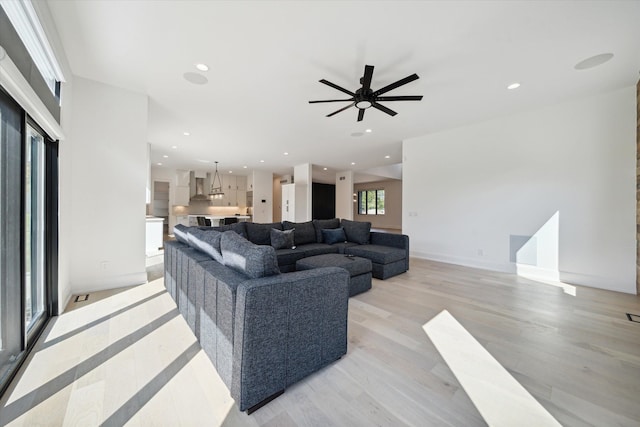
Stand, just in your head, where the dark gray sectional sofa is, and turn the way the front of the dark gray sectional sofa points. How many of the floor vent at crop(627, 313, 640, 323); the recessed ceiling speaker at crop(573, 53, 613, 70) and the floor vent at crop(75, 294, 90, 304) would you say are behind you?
1

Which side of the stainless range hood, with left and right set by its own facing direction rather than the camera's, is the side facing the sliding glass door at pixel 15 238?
front

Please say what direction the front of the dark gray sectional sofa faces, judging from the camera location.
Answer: facing the viewer and to the right of the viewer

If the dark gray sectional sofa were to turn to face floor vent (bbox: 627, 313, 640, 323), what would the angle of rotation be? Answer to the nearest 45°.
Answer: approximately 45° to its left

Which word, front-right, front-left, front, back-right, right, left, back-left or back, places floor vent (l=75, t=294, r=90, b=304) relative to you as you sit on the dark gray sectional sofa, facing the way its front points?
back

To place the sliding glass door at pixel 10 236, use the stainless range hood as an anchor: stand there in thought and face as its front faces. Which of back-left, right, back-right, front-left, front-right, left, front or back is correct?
front

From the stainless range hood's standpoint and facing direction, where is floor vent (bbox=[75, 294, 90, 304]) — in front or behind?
in front

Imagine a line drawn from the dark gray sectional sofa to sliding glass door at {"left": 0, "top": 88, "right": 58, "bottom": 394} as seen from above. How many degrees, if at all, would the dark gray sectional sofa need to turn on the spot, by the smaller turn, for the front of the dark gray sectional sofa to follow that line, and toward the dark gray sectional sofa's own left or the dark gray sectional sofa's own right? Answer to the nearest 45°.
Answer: approximately 135° to the dark gray sectional sofa's own right

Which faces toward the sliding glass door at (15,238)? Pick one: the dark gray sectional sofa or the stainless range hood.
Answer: the stainless range hood

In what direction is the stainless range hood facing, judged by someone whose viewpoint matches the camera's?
facing the viewer

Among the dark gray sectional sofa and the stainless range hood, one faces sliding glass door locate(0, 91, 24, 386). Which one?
the stainless range hood

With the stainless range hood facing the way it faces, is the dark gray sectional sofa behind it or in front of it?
in front

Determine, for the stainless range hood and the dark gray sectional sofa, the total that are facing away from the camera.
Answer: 0

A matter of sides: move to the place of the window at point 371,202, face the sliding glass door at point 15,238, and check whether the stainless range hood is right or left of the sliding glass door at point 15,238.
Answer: right

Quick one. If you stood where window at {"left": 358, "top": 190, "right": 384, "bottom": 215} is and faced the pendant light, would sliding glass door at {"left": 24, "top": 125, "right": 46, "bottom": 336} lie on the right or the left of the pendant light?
left
